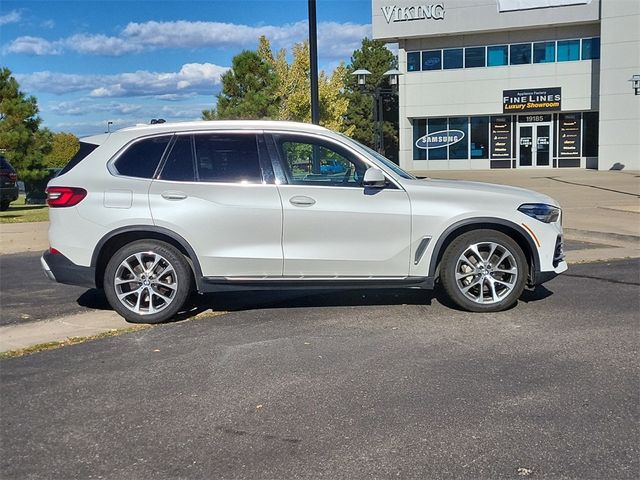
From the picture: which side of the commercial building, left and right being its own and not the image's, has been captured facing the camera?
front

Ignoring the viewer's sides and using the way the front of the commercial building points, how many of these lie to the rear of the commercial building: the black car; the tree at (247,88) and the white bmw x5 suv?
0

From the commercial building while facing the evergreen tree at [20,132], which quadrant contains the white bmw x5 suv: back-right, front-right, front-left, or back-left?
front-left

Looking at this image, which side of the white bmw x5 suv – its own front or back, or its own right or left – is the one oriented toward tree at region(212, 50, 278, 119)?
left

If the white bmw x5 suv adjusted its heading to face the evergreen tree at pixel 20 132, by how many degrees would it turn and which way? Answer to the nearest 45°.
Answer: approximately 135° to its left

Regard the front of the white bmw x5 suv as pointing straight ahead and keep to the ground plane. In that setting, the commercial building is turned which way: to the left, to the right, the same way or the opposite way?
to the right

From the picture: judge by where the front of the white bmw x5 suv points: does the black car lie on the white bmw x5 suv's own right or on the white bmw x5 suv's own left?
on the white bmw x5 suv's own left

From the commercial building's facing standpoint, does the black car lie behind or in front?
in front

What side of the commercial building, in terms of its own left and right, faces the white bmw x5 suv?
front

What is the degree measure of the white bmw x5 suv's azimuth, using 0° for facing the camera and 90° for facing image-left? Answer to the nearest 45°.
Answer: approximately 270°

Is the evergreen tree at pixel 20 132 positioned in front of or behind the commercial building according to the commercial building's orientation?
in front

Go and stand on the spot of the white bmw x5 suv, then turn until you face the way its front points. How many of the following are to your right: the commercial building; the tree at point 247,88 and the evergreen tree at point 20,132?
0

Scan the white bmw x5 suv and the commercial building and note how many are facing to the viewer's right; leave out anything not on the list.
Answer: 1

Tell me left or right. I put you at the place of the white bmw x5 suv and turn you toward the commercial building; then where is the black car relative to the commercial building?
left
